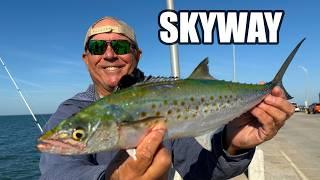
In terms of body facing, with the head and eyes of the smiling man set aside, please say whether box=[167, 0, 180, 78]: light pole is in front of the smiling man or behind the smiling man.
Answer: behind

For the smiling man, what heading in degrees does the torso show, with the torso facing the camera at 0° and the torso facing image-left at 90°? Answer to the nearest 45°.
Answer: approximately 0°
